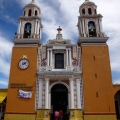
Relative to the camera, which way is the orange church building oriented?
toward the camera
